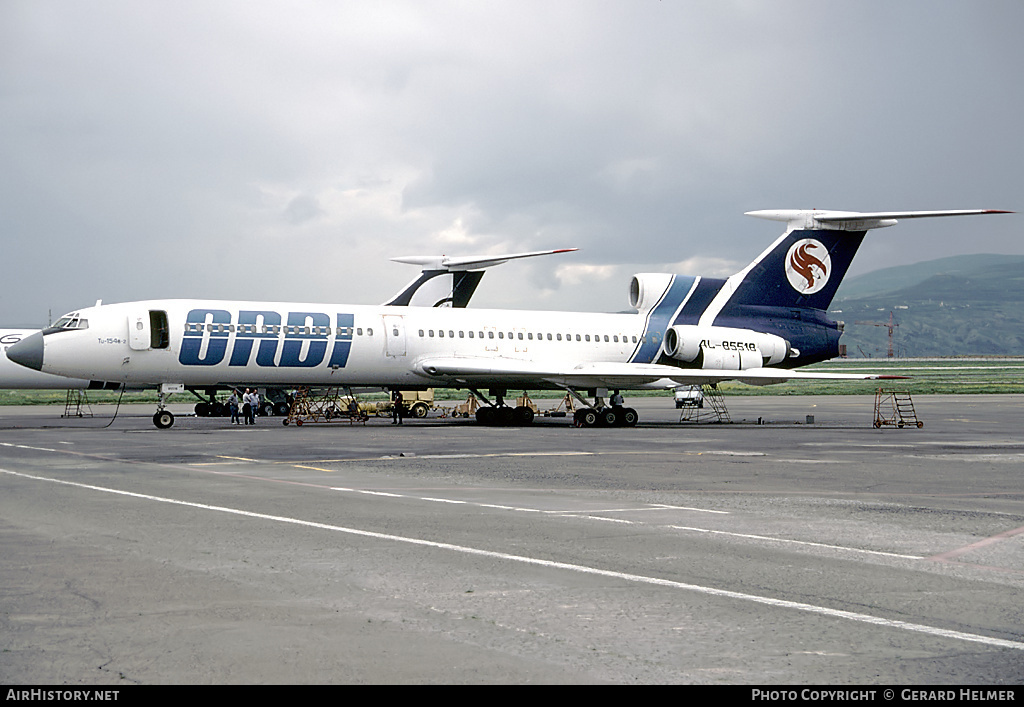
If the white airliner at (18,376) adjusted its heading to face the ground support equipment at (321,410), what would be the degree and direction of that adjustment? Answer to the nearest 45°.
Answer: approximately 135° to its left
